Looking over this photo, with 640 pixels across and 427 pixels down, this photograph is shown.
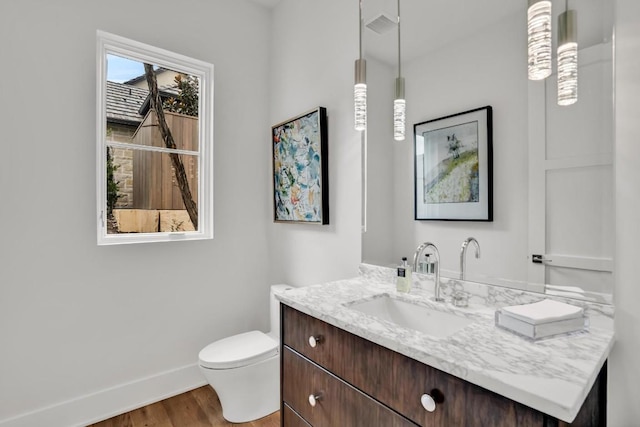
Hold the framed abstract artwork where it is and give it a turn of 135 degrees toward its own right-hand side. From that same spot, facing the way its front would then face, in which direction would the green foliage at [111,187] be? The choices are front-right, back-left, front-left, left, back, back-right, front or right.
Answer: left

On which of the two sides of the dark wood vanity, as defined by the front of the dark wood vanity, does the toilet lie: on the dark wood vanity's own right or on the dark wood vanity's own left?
on the dark wood vanity's own right

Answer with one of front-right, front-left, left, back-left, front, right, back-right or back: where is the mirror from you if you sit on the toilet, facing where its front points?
left

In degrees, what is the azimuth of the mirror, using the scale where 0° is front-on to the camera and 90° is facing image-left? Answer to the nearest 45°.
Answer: approximately 45°

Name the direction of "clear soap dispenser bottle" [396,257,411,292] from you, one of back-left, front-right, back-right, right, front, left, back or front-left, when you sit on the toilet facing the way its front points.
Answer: left

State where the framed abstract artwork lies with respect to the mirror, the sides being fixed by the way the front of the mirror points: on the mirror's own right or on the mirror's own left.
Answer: on the mirror's own right

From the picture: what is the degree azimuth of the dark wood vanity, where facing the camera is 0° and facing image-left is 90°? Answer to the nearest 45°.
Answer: approximately 45°
